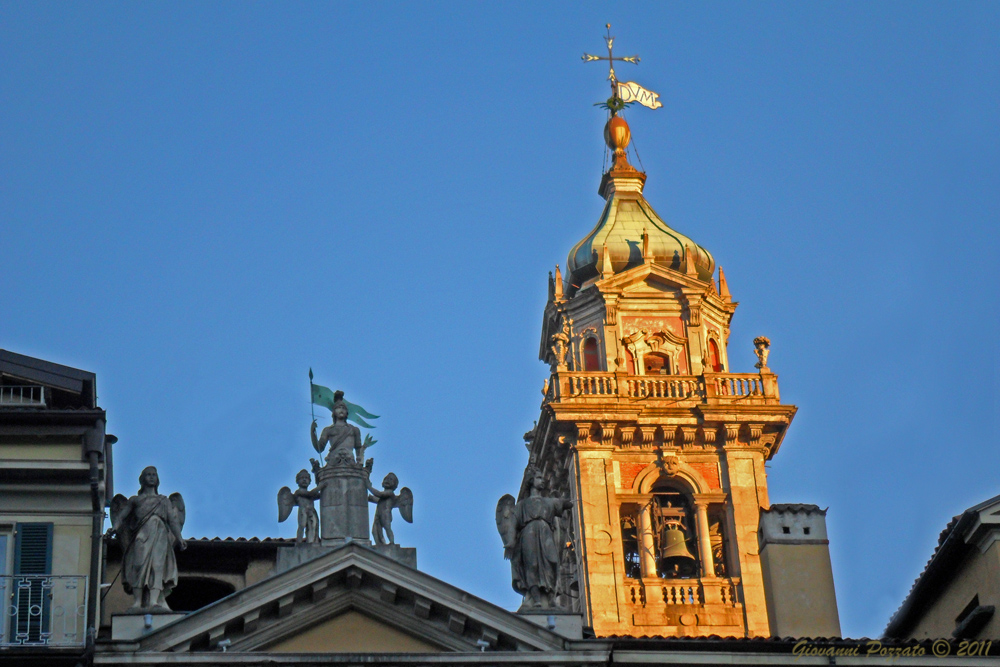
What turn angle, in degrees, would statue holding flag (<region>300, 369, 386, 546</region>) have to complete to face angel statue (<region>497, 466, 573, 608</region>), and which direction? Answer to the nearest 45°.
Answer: approximately 90° to its left

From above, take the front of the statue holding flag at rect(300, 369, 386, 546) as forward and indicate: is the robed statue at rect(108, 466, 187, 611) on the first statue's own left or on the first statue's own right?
on the first statue's own right

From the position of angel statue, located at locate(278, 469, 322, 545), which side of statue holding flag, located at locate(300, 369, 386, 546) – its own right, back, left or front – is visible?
right

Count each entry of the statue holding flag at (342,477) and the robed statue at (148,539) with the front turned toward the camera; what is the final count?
2

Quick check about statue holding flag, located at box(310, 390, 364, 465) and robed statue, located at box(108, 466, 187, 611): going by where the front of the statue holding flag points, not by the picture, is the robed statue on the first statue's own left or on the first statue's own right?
on the first statue's own right

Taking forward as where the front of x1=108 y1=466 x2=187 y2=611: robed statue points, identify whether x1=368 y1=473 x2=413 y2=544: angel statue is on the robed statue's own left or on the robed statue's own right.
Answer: on the robed statue's own left

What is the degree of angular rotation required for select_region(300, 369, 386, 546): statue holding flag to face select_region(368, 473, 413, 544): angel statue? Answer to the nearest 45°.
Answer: approximately 90° to its left

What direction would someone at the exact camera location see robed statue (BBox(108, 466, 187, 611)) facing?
facing the viewer

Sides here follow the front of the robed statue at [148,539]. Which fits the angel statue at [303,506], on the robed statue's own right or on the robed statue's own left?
on the robed statue's own left
